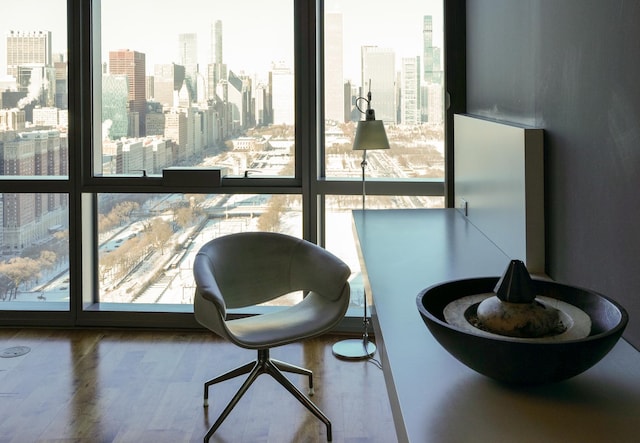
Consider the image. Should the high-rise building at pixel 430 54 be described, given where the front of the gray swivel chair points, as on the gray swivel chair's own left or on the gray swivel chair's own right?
on the gray swivel chair's own left

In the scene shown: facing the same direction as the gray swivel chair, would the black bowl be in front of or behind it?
in front

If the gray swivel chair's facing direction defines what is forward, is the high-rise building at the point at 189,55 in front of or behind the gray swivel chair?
behind

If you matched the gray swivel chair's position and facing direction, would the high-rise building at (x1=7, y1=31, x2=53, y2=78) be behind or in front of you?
behind

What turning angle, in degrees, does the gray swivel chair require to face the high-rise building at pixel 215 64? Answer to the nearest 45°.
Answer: approximately 135° to its left
